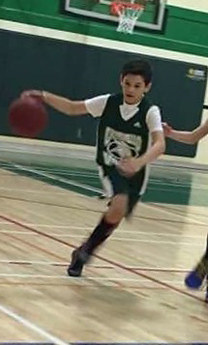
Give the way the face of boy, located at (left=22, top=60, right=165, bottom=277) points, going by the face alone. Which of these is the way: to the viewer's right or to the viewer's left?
to the viewer's left

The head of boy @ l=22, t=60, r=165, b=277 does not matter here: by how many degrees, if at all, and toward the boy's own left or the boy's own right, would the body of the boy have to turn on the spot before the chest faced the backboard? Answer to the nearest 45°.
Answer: approximately 180°

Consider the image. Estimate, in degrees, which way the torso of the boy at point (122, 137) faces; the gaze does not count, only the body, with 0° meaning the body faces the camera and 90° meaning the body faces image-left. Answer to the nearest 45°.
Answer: approximately 0°
